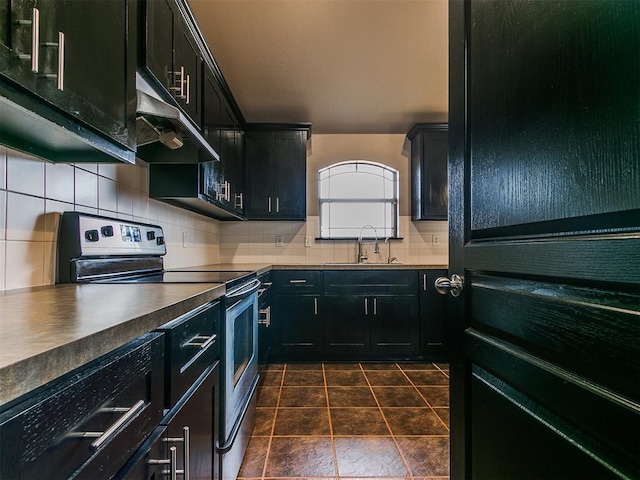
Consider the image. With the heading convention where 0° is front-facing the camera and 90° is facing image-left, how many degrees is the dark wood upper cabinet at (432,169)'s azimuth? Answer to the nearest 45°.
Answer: approximately 0°

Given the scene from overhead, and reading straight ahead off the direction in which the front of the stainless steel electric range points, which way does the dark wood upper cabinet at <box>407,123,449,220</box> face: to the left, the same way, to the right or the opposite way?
to the right

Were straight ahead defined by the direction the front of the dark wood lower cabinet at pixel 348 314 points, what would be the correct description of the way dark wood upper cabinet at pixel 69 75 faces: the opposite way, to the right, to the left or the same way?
to the left

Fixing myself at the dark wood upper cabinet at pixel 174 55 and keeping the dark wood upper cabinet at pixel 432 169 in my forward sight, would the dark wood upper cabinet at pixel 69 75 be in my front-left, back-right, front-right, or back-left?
back-right

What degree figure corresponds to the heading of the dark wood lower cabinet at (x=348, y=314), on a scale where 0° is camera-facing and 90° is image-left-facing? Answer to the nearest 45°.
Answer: approximately 0°

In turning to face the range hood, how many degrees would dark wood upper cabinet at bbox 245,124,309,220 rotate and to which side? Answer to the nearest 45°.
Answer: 0° — it already faces it

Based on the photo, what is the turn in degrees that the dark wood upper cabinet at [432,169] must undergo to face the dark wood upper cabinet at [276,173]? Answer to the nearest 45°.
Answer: approximately 90° to its right
